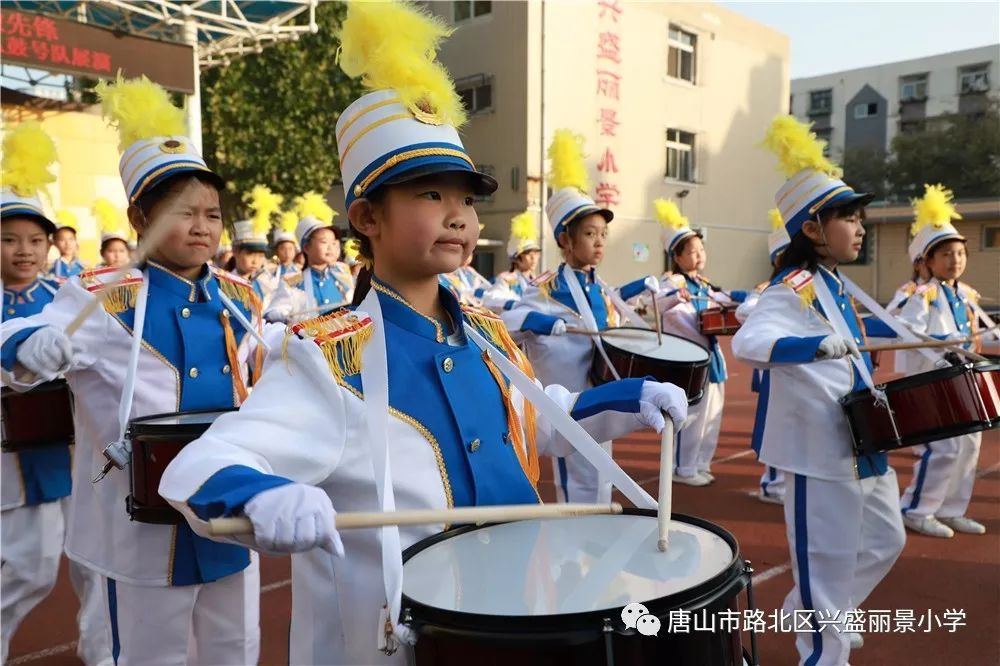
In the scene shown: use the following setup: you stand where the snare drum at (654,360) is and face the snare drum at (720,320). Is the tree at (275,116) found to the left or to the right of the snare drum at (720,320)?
left

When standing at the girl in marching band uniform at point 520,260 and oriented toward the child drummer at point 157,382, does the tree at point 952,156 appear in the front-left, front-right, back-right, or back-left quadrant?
back-left

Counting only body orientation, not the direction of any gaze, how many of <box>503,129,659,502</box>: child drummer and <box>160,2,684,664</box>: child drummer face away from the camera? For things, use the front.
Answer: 0

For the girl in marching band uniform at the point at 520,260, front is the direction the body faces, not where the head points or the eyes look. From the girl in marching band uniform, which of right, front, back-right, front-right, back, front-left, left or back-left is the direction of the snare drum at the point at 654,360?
front-right

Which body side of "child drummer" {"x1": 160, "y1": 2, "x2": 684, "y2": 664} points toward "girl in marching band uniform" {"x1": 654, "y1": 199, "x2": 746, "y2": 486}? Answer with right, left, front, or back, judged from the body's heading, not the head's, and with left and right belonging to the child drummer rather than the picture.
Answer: left

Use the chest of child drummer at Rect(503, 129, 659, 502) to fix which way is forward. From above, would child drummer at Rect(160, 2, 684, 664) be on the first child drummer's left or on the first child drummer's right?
on the first child drummer's right

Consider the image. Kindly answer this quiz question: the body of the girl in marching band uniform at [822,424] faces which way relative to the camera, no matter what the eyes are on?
to the viewer's right

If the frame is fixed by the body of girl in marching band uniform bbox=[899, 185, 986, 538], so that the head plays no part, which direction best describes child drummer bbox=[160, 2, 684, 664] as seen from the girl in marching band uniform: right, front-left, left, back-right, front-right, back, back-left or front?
front-right
